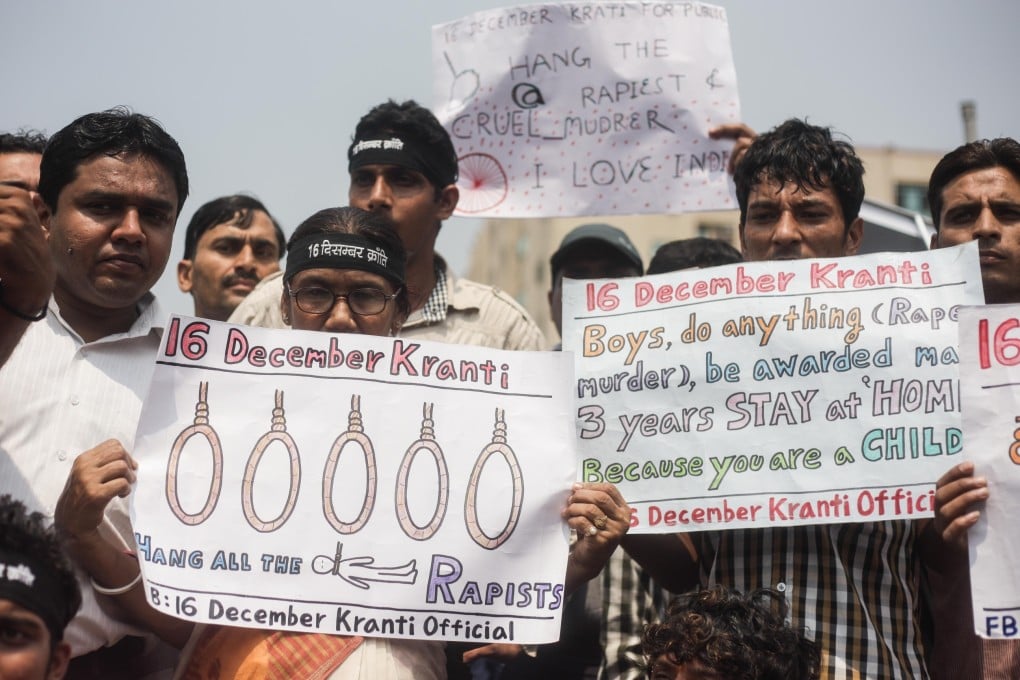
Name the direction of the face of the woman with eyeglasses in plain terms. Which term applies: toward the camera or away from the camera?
toward the camera

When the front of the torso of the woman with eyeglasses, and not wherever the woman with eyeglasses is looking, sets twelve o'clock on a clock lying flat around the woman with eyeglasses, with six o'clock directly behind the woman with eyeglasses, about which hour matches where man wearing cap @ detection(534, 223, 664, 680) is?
The man wearing cap is roughly at 8 o'clock from the woman with eyeglasses.

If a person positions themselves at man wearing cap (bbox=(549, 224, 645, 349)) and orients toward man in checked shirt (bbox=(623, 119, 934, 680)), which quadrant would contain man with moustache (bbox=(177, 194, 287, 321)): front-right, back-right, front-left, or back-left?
back-right

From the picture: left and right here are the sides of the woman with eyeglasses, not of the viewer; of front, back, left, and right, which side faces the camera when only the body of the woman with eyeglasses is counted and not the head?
front

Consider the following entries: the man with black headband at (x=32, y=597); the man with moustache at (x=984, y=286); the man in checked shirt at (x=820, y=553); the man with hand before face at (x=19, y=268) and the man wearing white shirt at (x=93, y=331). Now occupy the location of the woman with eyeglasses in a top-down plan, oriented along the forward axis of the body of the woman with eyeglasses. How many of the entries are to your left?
2

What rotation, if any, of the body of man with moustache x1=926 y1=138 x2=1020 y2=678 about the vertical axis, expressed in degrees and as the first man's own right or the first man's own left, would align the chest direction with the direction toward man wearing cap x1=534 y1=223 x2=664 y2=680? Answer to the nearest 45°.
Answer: approximately 90° to the first man's own right

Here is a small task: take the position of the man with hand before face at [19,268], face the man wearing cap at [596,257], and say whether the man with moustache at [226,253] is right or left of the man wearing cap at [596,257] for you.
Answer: left

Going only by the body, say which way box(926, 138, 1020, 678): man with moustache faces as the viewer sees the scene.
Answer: toward the camera

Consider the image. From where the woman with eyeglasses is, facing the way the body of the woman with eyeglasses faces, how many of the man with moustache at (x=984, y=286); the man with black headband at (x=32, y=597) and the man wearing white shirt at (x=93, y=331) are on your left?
1

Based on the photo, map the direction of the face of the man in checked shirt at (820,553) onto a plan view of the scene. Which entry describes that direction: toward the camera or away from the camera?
toward the camera

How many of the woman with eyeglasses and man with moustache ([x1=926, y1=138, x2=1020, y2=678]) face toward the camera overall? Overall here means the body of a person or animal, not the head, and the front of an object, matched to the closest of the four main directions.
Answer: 2

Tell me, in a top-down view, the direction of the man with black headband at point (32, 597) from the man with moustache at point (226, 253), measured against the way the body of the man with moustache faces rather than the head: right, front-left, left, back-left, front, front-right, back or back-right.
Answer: front-right

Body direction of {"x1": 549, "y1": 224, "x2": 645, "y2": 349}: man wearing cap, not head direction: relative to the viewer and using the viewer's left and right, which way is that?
facing the viewer

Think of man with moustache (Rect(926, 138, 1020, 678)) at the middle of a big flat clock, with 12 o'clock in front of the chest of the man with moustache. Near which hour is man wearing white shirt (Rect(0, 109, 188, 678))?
The man wearing white shirt is roughly at 2 o'clock from the man with moustache.

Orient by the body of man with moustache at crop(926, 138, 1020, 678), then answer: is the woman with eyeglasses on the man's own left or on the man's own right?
on the man's own right

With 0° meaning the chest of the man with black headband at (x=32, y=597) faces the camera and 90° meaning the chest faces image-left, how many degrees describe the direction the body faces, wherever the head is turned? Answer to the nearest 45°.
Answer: approximately 45°
